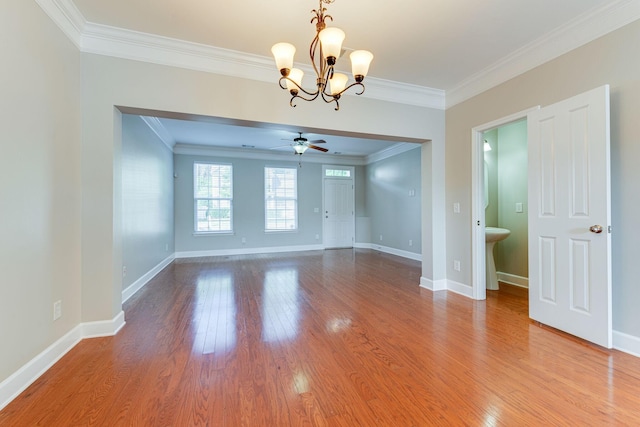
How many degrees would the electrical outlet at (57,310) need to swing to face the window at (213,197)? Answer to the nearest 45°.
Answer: approximately 90° to its left

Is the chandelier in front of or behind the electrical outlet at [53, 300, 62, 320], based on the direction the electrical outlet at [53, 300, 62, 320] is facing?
in front

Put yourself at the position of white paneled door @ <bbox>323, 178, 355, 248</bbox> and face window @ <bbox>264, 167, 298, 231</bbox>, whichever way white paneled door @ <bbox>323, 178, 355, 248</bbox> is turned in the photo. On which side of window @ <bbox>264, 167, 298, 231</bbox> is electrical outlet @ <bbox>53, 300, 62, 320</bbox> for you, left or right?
left

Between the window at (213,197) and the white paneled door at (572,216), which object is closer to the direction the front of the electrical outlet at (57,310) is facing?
the white paneled door

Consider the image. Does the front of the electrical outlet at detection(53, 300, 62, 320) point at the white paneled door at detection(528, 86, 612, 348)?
yes

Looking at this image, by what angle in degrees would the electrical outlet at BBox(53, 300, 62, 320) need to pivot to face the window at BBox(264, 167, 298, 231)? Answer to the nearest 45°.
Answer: approximately 90° to its left

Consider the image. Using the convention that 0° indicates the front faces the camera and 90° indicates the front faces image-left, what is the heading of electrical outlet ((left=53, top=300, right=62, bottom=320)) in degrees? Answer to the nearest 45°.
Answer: approximately 315°

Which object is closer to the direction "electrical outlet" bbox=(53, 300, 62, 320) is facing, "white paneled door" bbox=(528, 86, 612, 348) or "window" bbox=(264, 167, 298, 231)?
the white paneled door

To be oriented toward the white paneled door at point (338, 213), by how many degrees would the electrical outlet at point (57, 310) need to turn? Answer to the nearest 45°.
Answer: approximately 45° to its left

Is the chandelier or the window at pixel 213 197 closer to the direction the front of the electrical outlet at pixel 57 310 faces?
the chandelier

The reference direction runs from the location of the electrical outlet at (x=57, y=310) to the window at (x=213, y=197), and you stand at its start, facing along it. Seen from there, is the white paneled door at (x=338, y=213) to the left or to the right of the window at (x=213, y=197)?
right

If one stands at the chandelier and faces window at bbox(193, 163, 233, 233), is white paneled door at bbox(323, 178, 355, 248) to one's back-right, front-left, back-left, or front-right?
front-right

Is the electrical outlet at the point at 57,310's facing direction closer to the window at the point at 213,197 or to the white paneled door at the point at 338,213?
the white paneled door
